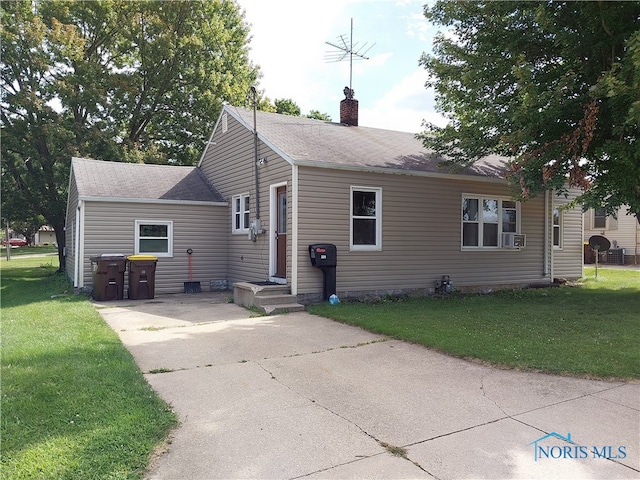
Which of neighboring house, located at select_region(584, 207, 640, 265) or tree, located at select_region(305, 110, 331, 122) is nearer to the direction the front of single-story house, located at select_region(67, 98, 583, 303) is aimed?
the neighboring house

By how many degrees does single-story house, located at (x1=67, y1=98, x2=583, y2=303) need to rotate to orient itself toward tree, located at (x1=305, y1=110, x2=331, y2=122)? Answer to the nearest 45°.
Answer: approximately 135° to its left

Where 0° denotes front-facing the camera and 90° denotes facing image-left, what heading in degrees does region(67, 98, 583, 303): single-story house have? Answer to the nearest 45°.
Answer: approximately 315°

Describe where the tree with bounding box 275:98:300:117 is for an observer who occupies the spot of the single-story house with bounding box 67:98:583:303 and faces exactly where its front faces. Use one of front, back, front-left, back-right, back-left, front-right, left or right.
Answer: back-left

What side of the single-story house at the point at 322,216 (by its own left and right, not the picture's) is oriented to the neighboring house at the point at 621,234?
left

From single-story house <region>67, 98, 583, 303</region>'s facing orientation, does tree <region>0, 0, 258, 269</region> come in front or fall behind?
behind
